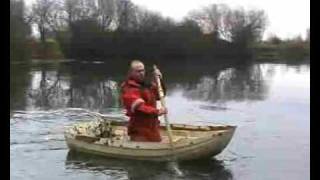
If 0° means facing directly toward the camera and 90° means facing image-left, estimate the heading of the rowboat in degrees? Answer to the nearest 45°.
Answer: approximately 270°

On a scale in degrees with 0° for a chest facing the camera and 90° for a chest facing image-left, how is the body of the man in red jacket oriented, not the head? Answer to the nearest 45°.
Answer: approximately 315°
